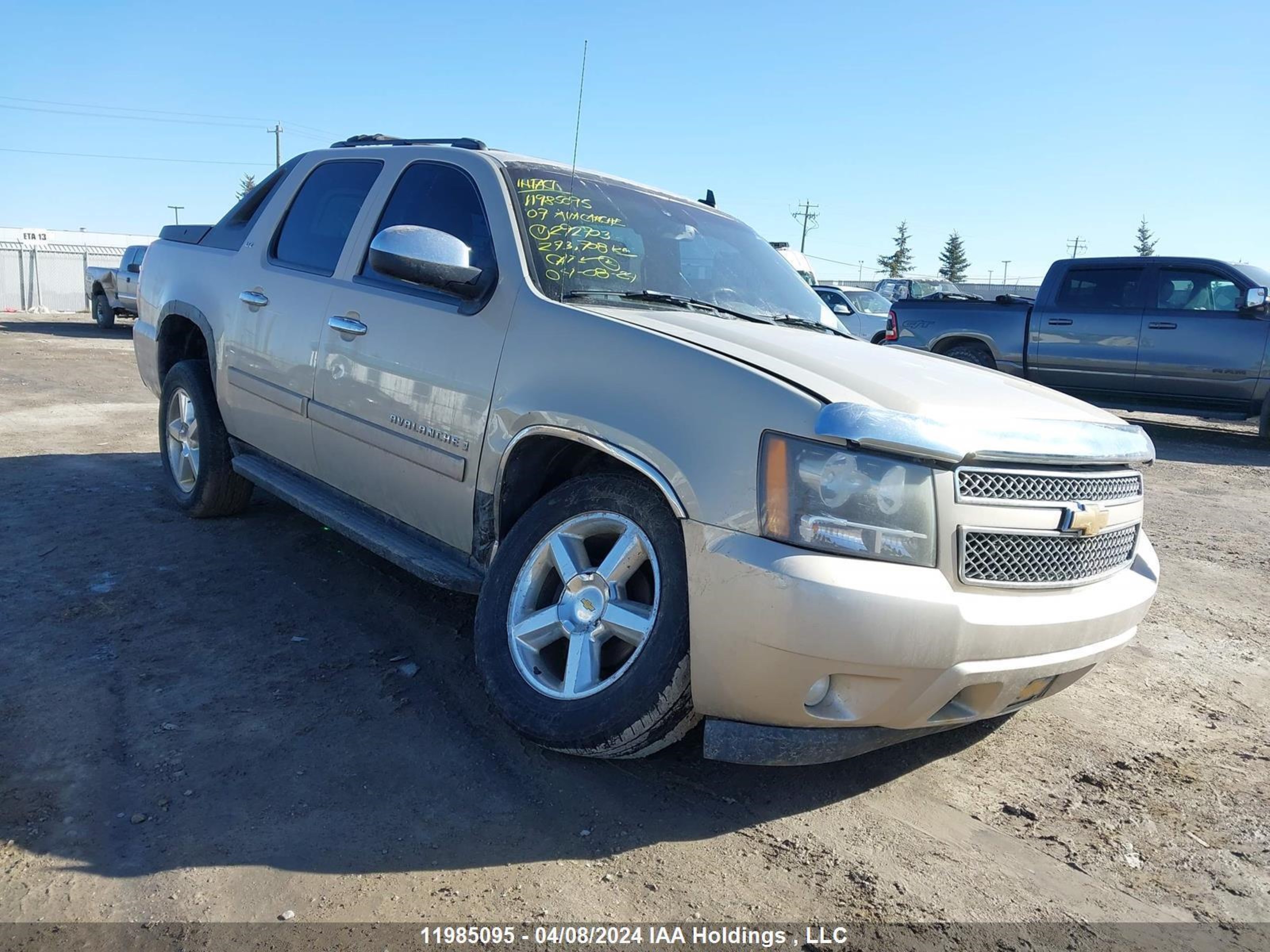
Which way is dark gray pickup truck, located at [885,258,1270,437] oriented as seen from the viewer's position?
to the viewer's right

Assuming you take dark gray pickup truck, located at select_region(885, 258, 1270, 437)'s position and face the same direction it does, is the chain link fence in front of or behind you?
behind

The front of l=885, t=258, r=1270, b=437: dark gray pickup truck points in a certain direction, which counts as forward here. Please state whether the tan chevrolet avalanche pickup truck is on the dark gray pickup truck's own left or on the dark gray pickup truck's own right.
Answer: on the dark gray pickup truck's own right

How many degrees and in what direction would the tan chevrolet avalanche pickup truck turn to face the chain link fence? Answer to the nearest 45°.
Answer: approximately 180°

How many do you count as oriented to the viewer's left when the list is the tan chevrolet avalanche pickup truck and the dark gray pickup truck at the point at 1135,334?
0
